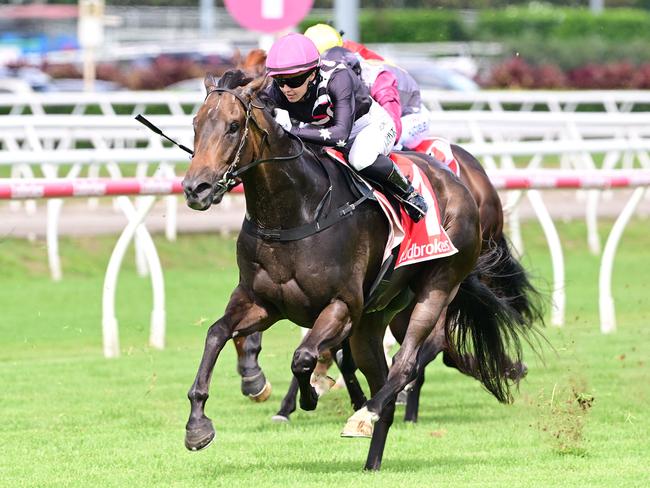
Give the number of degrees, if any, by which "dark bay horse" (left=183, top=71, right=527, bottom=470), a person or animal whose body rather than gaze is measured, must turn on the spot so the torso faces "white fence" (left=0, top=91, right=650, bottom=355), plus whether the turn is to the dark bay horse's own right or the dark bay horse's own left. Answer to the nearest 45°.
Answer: approximately 135° to the dark bay horse's own right

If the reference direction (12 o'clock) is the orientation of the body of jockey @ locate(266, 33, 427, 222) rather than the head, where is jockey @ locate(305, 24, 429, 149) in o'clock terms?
jockey @ locate(305, 24, 429, 149) is roughly at 5 o'clock from jockey @ locate(266, 33, 427, 222).

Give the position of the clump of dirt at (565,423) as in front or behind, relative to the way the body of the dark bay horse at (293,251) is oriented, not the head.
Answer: behind

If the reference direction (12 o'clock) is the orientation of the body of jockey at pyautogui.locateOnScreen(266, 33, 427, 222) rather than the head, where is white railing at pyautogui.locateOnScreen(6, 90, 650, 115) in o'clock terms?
The white railing is roughly at 4 o'clock from the jockey.

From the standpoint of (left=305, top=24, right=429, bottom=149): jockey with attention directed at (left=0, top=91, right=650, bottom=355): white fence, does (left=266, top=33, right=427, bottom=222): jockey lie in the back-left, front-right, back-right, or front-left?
back-left

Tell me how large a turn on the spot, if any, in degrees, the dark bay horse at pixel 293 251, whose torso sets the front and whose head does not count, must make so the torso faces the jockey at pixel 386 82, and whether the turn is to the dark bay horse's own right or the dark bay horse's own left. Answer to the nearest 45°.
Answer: approximately 135° to the dark bay horse's own right

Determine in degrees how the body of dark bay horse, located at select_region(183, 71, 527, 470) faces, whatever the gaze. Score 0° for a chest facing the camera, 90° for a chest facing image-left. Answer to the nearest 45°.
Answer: approximately 45°

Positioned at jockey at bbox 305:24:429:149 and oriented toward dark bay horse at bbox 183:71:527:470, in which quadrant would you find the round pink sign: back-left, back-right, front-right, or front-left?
back-right

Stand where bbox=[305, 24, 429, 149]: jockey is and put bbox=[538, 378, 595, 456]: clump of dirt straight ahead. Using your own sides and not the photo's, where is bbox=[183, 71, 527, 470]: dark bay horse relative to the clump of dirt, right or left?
right
